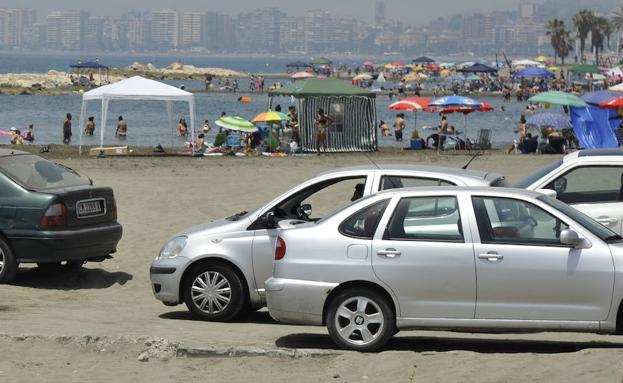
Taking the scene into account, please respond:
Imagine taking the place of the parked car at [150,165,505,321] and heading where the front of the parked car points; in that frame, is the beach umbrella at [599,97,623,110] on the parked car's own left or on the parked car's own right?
on the parked car's own right

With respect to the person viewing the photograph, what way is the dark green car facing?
facing away from the viewer and to the left of the viewer

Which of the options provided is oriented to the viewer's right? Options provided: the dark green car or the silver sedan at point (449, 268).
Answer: the silver sedan

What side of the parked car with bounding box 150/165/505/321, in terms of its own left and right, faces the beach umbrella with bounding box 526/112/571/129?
right

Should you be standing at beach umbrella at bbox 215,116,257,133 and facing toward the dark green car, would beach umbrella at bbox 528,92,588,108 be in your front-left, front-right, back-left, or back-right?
back-left

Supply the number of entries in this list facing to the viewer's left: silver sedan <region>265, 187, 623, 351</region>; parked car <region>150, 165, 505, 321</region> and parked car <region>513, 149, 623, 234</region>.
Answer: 2

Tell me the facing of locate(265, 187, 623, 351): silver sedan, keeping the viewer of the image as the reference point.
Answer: facing to the right of the viewer

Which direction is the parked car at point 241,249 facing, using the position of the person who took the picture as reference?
facing to the left of the viewer

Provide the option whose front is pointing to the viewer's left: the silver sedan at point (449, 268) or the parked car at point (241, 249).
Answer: the parked car

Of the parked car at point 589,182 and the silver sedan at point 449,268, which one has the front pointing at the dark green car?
the parked car

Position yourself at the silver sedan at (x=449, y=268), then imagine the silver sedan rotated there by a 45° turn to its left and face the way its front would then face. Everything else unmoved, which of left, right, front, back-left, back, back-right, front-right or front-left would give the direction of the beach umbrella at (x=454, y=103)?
front-left

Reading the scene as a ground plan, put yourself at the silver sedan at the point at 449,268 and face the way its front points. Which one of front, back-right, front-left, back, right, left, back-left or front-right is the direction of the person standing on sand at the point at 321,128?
left

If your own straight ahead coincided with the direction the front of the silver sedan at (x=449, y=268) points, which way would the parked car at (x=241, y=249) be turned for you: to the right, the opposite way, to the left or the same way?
the opposite way

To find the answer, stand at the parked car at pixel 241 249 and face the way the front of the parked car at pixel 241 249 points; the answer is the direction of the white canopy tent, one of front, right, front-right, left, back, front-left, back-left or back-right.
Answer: right

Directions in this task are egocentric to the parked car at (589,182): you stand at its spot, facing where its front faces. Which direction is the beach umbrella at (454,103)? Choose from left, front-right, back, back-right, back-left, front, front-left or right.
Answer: right
